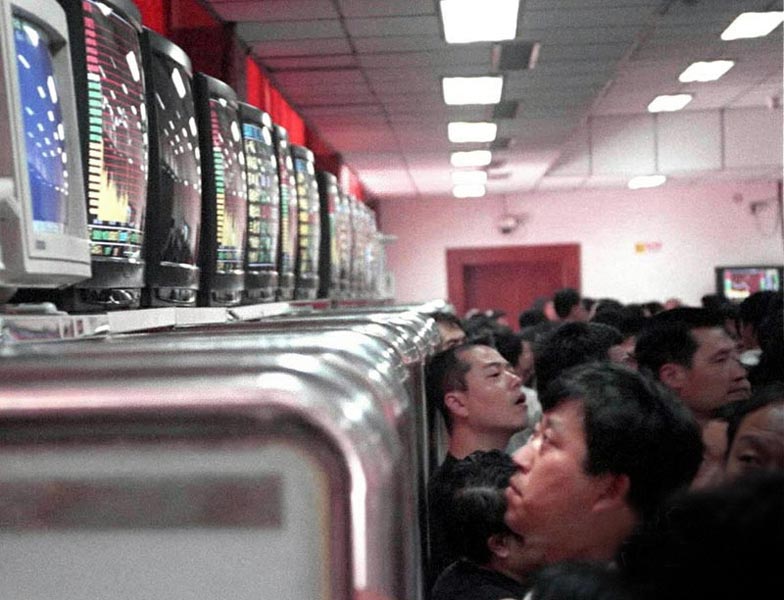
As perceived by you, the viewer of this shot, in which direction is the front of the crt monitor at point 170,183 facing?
facing to the right of the viewer

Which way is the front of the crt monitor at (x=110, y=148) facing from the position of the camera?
facing the viewer and to the right of the viewer

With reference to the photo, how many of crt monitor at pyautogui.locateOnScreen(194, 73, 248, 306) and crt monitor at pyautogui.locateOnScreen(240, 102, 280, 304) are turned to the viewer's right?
2

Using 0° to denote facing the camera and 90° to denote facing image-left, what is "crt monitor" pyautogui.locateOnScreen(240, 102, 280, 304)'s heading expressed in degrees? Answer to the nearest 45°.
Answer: approximately 270°
